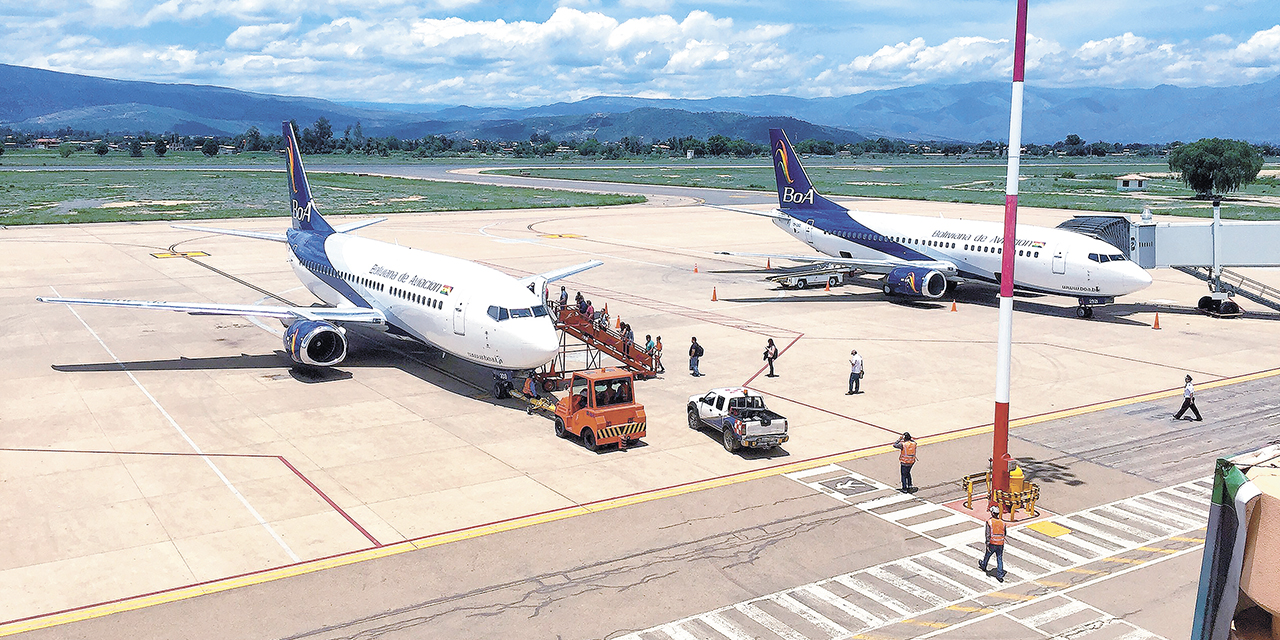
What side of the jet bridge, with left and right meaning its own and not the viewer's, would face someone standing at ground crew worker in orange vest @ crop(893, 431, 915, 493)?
left

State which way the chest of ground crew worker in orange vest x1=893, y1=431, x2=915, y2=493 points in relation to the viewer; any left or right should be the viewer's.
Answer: facing away from the viewer and to the left of the viewer

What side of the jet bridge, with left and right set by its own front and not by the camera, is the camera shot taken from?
left

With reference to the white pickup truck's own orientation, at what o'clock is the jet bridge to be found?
The jet bridge is roughly at 3 o'clock from the white pickup truck.

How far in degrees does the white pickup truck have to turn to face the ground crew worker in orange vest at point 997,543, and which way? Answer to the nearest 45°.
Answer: approximately 180°

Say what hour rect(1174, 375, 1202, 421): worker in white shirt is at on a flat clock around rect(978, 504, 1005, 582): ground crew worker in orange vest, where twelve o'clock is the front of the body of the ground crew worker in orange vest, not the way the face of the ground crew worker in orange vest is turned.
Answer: The worker in white shirt is roughly at 2 o'clock from the ground crew worker in orange vest.

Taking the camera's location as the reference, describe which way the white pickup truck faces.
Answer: facing away from the viewer and to the left of the viewer

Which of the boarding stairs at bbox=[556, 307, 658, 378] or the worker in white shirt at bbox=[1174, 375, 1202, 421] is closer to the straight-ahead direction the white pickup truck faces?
the boarding stairs
